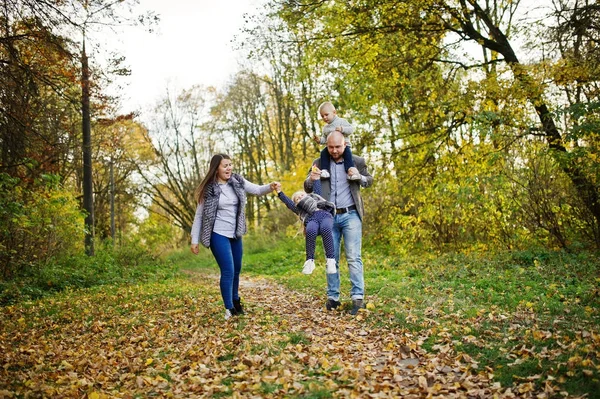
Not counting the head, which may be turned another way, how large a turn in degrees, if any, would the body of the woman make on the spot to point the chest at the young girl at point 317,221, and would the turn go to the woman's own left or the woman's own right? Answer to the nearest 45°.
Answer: approximately 45° to the woman's own left

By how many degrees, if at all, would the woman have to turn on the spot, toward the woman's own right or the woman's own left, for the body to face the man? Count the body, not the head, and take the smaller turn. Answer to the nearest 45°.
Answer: approximately 45° to the woman's own left

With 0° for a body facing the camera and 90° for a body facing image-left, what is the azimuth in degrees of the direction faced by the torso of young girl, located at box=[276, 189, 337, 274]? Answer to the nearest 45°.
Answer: approximately 0°

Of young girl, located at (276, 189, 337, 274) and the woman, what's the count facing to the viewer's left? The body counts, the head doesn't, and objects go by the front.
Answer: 0

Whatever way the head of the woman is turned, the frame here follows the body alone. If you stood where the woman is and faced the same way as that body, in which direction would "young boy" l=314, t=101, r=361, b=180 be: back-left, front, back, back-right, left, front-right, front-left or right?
front-left

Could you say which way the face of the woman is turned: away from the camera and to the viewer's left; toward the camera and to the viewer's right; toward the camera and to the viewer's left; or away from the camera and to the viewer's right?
toward the camera and to the viewer's right

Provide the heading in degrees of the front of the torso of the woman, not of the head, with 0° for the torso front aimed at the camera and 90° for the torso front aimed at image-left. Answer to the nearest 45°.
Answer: approximately 315°

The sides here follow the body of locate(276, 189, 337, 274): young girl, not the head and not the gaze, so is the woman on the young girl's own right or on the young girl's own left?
on the young girl's own right
